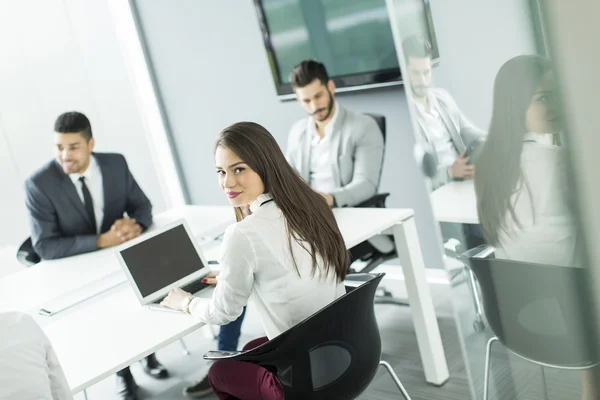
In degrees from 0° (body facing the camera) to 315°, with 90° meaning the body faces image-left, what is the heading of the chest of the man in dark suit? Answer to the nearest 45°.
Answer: approximately 315°

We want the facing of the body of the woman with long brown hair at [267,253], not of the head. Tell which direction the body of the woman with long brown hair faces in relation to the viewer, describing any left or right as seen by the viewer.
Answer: facing away from the viewer and to the left of the viewer

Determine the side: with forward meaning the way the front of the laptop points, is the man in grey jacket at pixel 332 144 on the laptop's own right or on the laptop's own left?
on the laptop's own left

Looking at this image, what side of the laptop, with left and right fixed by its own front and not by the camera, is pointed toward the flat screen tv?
left

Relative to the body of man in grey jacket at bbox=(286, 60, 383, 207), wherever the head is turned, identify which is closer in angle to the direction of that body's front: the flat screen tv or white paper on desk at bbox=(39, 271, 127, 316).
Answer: the white paper on desk

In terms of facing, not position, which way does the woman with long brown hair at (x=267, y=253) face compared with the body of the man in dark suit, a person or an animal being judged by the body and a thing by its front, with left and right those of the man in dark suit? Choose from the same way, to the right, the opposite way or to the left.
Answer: the opposite way

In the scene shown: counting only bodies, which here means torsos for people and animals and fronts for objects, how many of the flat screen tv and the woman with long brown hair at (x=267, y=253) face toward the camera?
1
